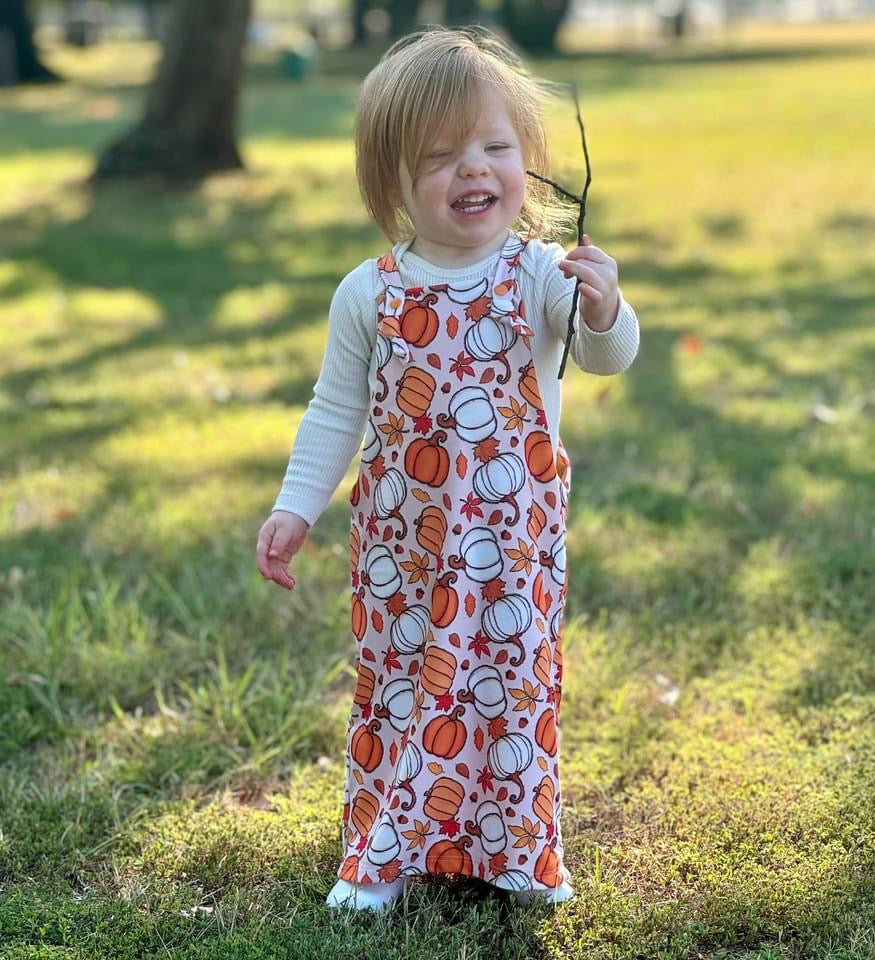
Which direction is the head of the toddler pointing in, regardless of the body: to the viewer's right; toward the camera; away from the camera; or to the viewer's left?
toward the camera

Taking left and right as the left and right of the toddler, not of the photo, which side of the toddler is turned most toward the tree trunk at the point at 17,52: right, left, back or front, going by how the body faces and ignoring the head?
back

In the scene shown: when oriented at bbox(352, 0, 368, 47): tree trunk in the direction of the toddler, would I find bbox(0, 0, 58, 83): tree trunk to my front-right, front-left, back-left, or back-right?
front-right

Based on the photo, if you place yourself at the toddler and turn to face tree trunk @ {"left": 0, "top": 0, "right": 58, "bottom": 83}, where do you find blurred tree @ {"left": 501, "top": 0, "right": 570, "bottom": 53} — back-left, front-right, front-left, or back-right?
front-right

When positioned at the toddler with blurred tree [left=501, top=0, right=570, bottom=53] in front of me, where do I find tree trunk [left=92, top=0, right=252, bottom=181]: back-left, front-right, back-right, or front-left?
front-left

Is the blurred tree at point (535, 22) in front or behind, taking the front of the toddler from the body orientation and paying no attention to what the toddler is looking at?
behind

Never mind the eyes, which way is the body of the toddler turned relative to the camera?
toward the camera

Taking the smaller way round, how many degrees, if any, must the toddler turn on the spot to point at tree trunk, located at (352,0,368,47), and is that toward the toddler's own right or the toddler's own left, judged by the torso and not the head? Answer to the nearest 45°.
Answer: approximately 180°

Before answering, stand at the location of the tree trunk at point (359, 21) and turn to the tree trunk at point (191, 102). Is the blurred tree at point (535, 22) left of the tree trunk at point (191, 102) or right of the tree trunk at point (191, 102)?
left
